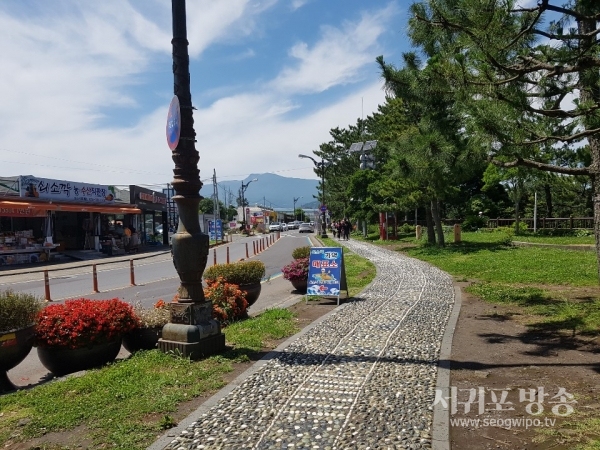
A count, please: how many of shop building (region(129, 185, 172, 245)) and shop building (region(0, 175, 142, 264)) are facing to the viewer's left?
0

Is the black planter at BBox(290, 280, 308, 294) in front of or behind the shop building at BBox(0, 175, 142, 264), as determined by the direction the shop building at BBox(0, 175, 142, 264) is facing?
in front

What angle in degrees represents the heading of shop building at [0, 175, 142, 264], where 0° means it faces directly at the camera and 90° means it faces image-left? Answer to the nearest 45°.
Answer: approximately 315°

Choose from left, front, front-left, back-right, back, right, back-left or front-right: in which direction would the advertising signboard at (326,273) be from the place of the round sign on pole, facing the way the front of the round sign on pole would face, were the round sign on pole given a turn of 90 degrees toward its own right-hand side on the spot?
front-right

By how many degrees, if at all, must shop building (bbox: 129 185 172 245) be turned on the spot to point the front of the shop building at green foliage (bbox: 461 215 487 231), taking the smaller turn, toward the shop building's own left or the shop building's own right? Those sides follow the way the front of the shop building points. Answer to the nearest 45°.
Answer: approximately 45° to the shop building's own left

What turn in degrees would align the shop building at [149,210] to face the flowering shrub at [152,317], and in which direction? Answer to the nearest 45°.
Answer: approximately 45° to its right

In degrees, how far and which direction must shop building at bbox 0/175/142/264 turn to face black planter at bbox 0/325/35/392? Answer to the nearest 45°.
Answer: approximately 45° to its right

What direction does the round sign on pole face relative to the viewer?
to the viewer's left

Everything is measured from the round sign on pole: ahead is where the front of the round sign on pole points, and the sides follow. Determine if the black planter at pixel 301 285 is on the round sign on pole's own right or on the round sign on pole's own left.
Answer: on the round sign on pole's own right

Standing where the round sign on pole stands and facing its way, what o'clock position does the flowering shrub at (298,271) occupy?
The flowering shrub is roughly at 4 o'clock from the round sign on pole.

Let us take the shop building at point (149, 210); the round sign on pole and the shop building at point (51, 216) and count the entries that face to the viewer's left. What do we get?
1

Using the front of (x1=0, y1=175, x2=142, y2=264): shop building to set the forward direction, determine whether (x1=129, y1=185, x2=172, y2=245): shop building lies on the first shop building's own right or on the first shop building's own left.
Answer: on the first shop building's own left

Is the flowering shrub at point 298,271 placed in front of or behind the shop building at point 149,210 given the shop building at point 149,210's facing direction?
in front

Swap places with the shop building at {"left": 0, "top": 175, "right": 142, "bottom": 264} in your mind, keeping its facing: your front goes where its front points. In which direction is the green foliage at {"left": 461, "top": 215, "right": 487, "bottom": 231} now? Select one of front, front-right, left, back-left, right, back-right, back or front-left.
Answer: front-left

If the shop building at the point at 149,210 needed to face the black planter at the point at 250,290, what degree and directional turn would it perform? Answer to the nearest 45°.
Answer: approximately 45° to its right
